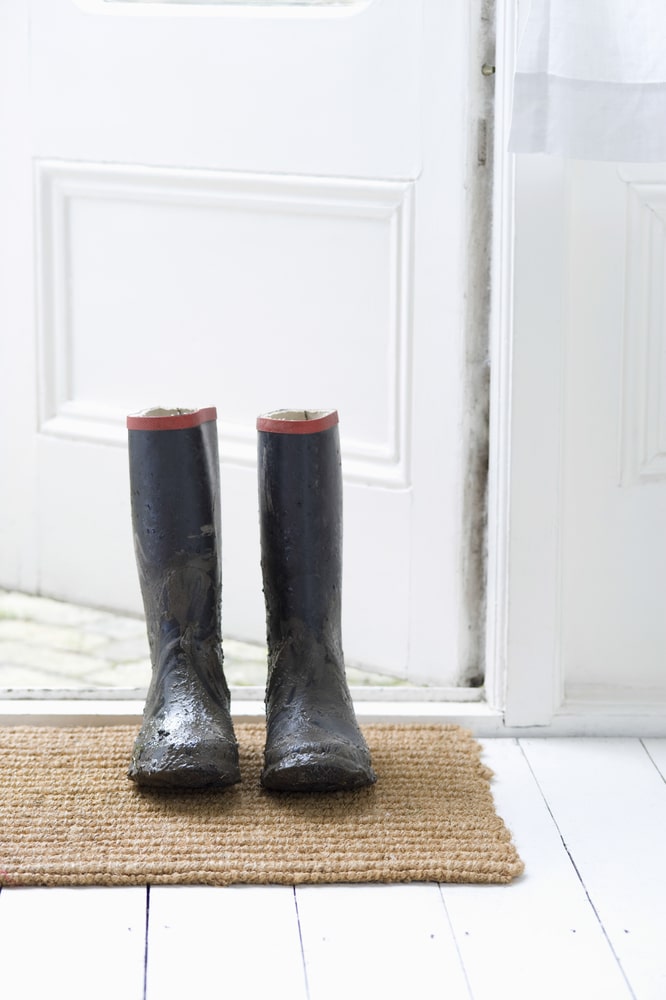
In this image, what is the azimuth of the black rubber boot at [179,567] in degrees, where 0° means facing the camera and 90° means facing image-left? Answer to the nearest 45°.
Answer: approximately 0°

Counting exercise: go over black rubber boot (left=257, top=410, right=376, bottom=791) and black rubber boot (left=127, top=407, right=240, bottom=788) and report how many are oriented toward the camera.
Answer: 2

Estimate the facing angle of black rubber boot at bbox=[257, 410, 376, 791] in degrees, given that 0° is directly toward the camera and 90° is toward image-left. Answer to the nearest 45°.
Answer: approximately 0°
